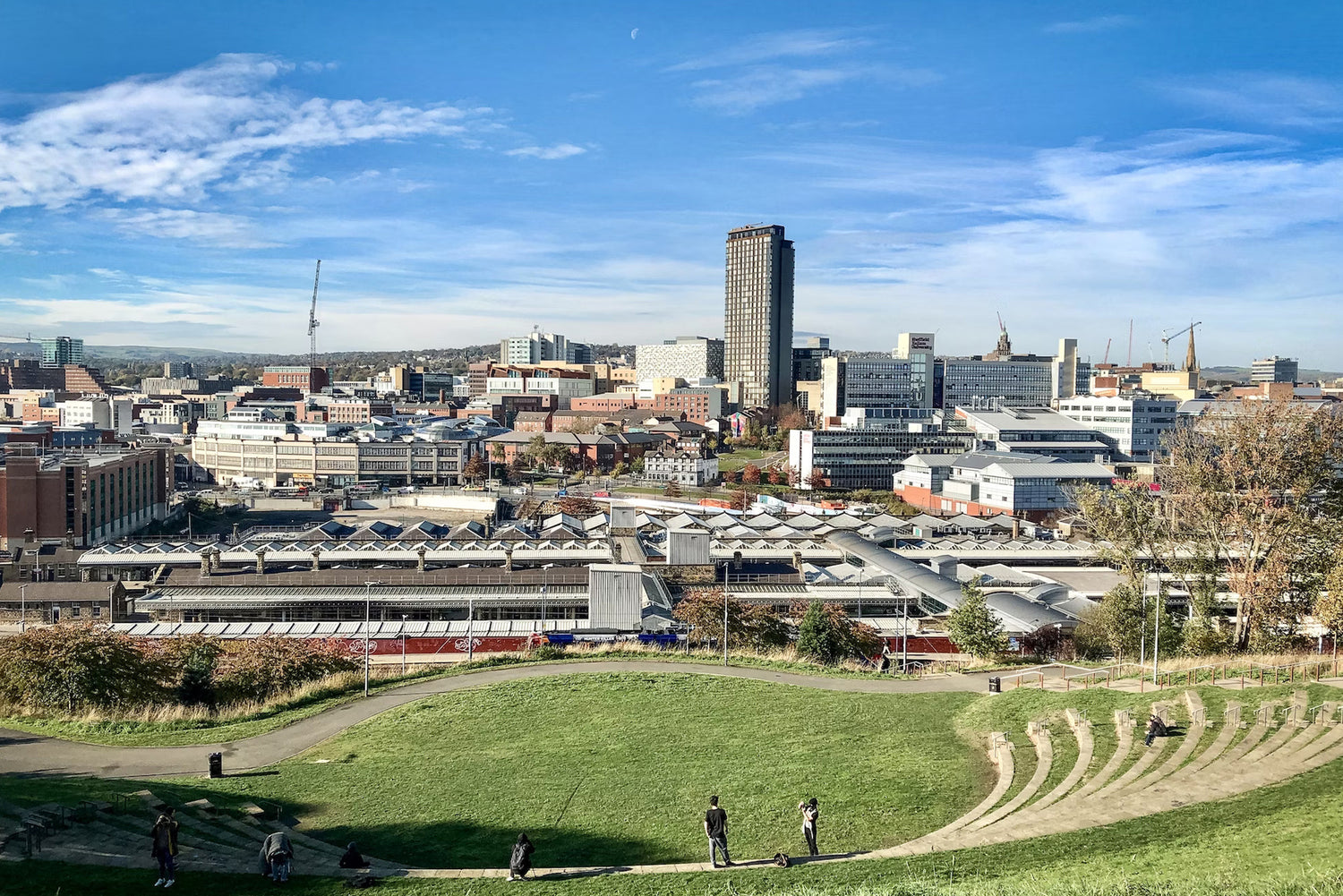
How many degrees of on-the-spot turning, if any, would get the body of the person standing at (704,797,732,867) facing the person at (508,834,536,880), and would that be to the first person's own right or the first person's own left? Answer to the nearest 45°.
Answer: approximately 90° to the first person's own left

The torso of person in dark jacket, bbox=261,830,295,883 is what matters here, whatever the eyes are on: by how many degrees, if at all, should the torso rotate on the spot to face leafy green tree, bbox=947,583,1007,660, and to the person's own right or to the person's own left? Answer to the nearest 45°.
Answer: approximately 45° to the person's own right

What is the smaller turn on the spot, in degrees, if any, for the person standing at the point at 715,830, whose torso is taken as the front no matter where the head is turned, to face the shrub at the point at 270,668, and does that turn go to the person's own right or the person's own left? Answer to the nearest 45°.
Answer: approximately 45° to the person's own left

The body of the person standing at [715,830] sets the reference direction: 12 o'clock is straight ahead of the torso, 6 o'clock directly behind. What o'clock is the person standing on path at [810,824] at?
The person standing on path is roughly at 2 o'clock from the person standing at [715,830].

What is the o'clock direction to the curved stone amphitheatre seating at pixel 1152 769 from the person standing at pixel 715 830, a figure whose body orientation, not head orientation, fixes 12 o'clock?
The curved stone amphitheatre seating is roughly at 2 o'clock from the person standing.

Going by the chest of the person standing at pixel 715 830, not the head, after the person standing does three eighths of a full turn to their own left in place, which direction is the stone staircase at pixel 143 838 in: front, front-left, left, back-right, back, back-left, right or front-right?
front-right

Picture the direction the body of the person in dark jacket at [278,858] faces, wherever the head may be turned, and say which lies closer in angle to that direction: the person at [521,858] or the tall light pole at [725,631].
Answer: the tall light pole

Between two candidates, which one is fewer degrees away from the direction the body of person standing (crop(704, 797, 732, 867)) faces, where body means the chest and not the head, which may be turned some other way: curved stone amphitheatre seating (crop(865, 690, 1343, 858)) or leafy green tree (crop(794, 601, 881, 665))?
the leafy green tree

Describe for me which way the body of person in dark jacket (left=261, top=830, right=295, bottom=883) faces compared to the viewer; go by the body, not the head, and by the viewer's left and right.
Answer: facing away from the viewer

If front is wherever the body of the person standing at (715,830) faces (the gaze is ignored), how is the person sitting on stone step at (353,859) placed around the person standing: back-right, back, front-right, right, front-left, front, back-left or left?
left

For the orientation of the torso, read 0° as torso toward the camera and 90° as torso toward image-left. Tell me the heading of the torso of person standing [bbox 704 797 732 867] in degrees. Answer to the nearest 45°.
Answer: approximately 180°
